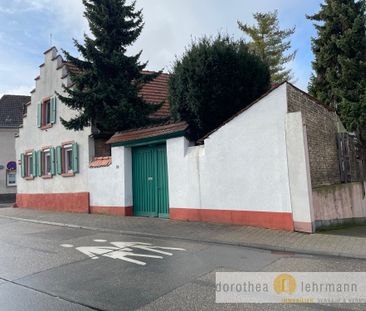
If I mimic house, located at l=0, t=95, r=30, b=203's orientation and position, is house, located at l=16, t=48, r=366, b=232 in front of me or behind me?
in front

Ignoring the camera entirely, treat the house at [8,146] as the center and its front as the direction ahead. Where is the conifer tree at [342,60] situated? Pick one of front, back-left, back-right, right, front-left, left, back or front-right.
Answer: front-left

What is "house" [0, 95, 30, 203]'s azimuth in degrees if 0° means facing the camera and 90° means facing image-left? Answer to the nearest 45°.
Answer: approximately 0°

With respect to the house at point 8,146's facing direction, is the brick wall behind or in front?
in front

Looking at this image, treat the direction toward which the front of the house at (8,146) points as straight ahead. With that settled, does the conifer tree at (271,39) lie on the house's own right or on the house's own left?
on the house's own left

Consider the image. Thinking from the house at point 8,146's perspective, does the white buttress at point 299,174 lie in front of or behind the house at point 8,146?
in front
